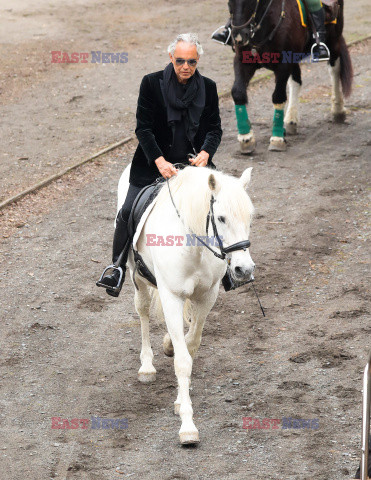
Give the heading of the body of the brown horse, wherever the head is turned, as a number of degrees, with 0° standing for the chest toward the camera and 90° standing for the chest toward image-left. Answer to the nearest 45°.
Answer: approximately 45°

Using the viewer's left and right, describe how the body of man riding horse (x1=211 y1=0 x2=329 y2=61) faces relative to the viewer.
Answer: facing the viewer and to the left of the viewer

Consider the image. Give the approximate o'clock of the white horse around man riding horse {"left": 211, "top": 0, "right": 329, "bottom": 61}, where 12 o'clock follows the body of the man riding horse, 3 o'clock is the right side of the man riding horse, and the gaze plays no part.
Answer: The white horse is roughly at 11 o'clock from the man riding horse.

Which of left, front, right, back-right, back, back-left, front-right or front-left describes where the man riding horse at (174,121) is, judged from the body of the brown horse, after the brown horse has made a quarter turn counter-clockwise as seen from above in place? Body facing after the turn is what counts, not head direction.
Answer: front-right
